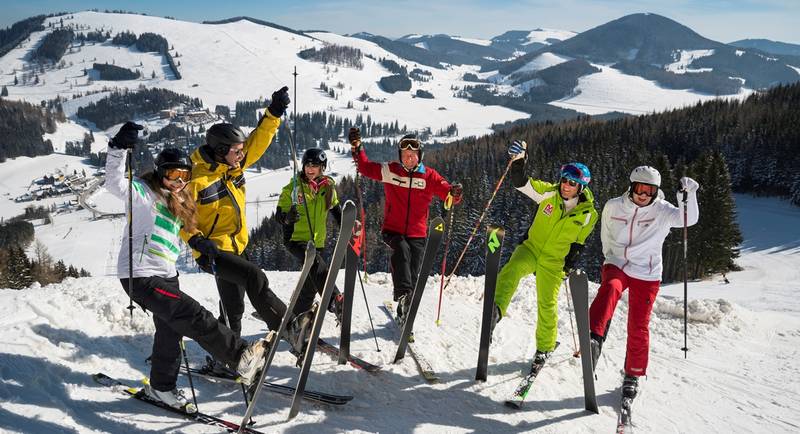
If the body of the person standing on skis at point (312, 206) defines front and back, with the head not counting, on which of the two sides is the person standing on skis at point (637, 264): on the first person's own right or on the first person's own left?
on the first person's own left

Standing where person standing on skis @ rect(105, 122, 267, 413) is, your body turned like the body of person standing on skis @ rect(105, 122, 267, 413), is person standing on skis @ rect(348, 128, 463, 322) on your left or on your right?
on your left

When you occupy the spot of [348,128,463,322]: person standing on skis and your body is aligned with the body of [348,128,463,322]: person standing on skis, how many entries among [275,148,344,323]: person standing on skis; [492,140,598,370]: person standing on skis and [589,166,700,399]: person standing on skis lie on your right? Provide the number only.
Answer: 1

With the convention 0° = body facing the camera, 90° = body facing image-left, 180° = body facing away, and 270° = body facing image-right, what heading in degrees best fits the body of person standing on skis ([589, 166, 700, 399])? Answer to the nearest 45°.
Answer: approximately 0°

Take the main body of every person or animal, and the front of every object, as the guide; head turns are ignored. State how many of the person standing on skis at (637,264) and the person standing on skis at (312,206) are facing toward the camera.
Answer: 2

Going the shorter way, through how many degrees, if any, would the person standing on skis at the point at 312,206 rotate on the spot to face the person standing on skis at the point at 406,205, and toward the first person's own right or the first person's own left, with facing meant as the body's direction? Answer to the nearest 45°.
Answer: approximately 90° to the first person's own left

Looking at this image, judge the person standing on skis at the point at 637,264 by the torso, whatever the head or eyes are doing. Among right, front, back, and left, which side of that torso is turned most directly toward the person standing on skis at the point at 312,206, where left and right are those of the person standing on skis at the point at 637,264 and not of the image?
right
